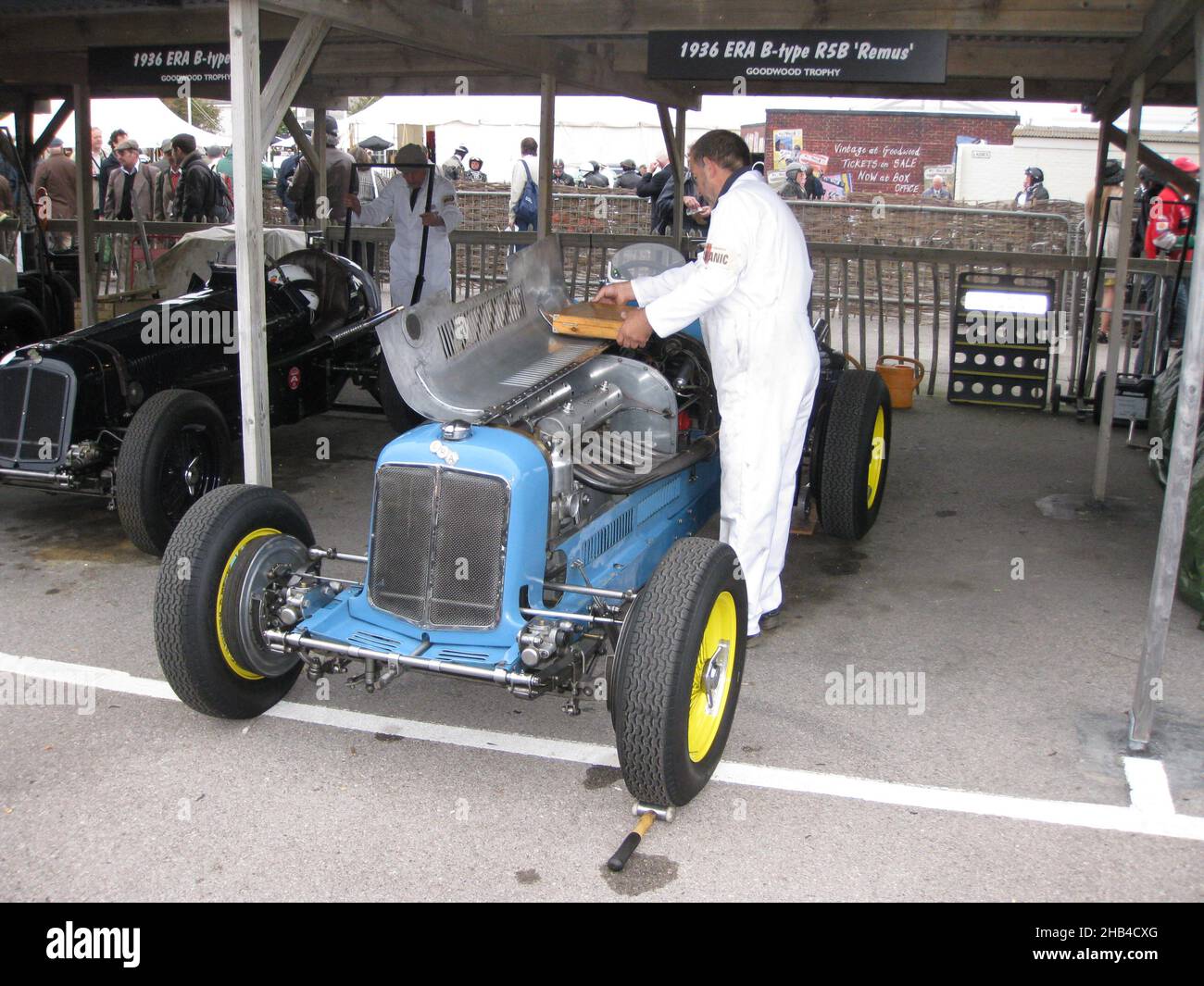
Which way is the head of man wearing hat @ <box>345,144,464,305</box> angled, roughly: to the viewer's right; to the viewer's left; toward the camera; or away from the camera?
toward the camera

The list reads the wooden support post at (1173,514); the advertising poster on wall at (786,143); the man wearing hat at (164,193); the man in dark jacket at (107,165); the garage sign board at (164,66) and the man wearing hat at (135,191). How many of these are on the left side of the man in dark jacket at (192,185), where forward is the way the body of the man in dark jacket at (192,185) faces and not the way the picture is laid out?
2

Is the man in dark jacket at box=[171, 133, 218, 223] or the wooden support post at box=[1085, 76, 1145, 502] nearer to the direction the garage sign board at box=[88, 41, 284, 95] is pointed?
the wooden support post

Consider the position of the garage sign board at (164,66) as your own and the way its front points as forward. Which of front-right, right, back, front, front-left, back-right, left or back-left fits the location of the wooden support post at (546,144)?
left

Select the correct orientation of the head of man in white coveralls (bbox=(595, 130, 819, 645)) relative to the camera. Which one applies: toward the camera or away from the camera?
away from the camera

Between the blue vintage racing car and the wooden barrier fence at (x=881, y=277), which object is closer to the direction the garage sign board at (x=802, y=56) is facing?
the blue vintage racing car

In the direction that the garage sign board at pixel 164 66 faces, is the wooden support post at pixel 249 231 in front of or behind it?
in front

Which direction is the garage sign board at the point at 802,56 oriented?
toward the camera

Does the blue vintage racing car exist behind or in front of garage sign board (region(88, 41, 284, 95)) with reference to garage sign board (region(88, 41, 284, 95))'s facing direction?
in front
